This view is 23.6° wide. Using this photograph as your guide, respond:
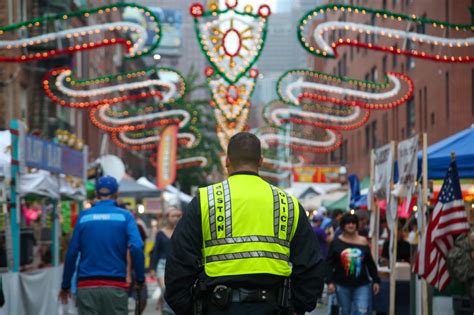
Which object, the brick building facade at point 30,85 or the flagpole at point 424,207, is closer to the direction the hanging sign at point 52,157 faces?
the flagpole

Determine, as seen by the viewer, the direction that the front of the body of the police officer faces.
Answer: away from the camera

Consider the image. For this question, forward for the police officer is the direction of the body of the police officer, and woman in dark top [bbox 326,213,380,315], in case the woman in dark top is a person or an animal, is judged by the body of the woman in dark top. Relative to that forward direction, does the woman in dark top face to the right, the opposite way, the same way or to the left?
the opposite way

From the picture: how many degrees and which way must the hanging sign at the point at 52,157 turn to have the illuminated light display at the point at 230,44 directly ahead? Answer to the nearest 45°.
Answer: approximately 90° to its left

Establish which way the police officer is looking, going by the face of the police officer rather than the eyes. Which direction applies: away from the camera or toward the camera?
away from the camera

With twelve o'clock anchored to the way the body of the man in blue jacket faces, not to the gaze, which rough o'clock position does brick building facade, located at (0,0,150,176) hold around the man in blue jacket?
The brick building facade is roughly at 12 o'clock from the man in blue jacket.

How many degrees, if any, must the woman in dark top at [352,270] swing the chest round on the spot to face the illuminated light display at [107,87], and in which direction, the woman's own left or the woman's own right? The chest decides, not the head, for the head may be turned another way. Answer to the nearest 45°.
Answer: approximately 135° to the woman's own right

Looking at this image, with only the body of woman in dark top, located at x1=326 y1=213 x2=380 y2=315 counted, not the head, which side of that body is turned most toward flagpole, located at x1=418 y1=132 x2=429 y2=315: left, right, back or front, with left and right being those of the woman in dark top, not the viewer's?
left

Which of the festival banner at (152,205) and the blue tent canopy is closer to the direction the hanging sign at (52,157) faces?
the blue tent canopy

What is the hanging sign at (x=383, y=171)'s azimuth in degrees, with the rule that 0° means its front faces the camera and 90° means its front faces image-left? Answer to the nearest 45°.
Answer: approximately 45°

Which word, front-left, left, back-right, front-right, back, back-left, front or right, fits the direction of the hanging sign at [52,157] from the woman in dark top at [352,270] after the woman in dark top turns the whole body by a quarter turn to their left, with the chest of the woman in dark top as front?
back-left

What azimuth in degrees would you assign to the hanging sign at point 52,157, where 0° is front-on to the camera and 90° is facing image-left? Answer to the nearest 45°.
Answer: approximately 315°

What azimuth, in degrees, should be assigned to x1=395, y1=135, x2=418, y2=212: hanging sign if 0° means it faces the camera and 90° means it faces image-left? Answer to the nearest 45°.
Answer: approximately 45°

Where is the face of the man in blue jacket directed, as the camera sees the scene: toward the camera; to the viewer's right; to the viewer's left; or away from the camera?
away from the camera

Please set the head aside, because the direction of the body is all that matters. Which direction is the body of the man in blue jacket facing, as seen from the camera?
away from the camera
